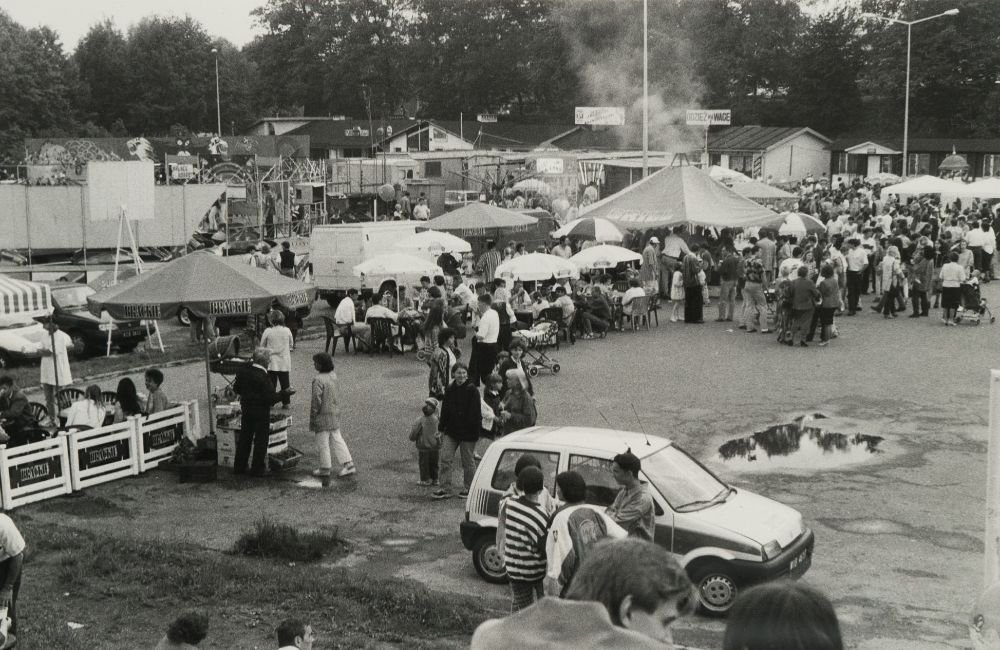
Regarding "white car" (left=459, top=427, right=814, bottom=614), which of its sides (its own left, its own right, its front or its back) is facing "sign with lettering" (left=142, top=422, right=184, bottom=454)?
back

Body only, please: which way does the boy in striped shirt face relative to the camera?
away from the camera

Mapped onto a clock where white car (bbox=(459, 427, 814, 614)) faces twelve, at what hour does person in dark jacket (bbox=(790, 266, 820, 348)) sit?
The person in dark jacket is roughly at 8 o'clock from the white car.

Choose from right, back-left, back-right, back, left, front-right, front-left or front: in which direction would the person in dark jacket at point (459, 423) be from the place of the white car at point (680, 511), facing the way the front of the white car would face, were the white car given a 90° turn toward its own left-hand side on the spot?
left

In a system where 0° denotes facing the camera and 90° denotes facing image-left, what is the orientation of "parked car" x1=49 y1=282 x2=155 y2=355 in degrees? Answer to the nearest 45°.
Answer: approximately 315°

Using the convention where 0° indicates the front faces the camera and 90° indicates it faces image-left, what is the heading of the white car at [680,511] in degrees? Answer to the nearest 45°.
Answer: approximately 315°

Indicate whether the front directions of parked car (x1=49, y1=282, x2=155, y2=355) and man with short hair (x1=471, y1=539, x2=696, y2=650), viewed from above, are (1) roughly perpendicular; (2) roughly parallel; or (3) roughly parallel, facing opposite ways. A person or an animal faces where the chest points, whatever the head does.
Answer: roughly perpendicular

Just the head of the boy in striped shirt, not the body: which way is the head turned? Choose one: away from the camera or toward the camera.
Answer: away from the camera

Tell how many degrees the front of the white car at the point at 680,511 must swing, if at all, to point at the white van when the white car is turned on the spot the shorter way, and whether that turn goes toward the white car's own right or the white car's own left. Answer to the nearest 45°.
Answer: approximately 180°

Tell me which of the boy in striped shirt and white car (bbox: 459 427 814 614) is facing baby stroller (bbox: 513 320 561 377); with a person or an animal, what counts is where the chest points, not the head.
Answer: the boy in striped shirt

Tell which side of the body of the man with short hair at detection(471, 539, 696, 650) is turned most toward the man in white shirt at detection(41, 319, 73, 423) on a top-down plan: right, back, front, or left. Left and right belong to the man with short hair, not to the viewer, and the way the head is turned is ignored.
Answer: left

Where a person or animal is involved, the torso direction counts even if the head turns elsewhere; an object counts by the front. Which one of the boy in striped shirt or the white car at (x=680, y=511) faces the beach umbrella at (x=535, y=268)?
the boy in striped shirt

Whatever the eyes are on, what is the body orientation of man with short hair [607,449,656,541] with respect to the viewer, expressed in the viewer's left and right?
facing to the left of the viewer

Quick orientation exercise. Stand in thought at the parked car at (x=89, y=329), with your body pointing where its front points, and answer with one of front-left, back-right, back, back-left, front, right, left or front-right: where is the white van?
left

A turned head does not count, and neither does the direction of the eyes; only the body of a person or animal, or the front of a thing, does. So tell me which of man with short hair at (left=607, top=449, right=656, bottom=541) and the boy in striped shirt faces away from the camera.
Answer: the boy in striped shirt

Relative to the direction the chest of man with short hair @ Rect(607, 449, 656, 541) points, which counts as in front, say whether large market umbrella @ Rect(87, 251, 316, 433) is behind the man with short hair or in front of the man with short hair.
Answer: in front
